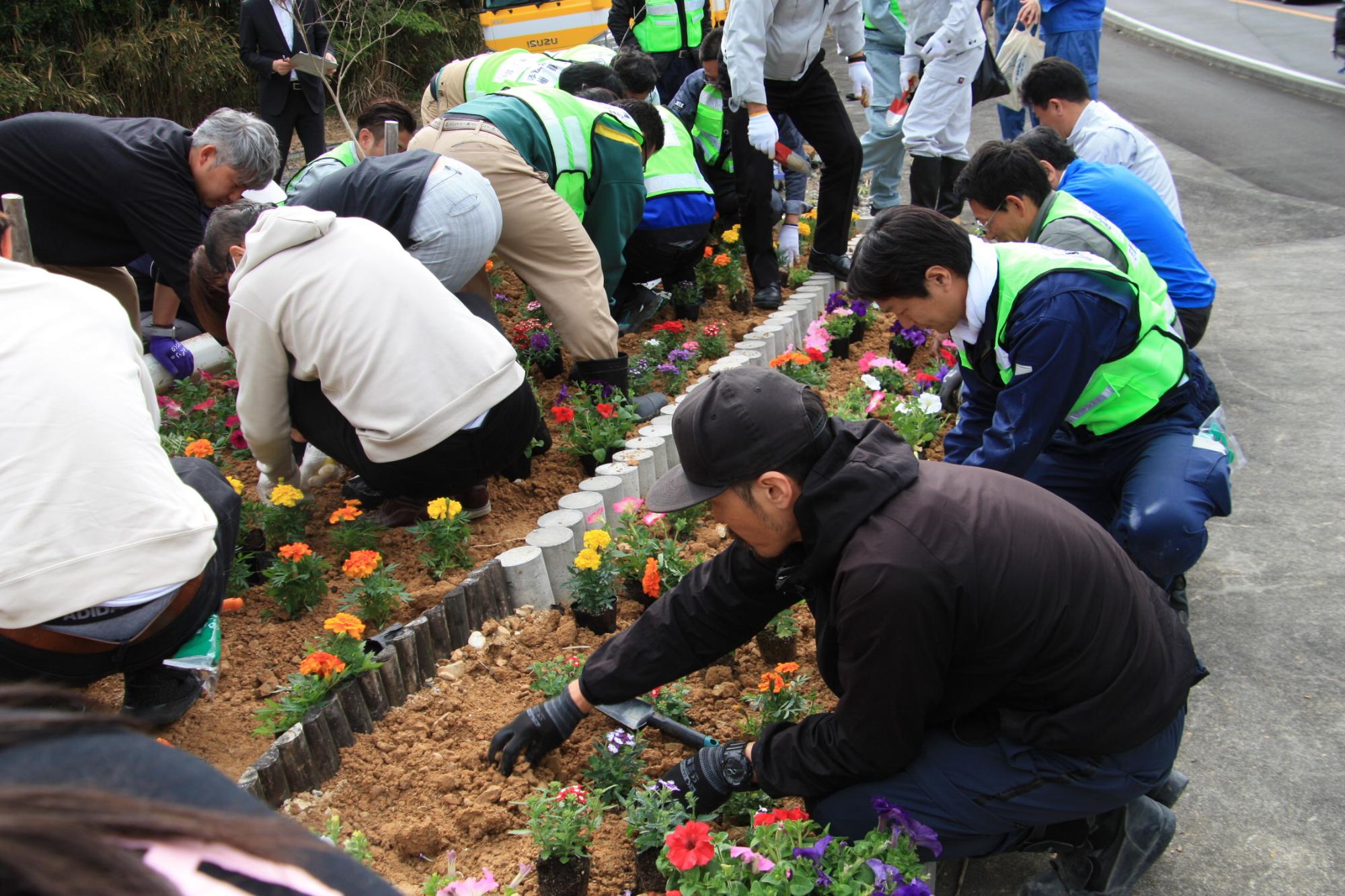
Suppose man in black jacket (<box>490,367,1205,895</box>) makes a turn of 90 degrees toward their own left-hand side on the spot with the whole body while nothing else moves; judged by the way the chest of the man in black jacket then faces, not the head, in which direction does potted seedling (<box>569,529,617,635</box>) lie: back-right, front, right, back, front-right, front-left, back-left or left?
back-right

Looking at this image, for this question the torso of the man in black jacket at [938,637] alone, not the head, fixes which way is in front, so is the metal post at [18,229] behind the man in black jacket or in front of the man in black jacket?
in front

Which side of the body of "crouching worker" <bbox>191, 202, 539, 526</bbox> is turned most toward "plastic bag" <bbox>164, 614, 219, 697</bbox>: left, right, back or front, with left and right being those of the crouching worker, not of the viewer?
left

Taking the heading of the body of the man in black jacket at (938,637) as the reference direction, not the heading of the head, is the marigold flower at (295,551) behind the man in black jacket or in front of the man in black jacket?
in front

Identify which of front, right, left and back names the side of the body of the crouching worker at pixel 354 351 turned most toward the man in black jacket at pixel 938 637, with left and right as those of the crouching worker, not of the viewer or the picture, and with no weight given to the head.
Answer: back

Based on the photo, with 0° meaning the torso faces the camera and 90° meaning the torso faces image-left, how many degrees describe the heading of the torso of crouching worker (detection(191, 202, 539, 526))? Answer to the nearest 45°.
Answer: approximately 135°

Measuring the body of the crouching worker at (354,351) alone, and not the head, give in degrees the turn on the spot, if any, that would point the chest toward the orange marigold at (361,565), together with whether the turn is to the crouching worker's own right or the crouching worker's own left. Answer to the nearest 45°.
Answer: approximately 135° to the crouching worker's own left

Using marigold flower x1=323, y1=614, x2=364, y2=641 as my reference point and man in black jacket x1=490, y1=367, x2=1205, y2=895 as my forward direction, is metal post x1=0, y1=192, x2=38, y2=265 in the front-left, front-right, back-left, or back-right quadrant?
back-left

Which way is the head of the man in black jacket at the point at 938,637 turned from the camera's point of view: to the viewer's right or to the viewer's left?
to the viewer's left

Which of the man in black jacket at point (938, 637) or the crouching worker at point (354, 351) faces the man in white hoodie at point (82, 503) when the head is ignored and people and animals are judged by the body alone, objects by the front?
the man in black jacket

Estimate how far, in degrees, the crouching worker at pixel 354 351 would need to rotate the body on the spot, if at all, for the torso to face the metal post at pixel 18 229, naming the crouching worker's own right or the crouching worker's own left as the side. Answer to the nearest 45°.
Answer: approximately 45° to the crouching worker's own left

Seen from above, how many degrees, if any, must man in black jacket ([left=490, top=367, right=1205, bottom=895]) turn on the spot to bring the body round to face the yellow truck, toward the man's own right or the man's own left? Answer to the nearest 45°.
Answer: approximately 90° to the man's own right

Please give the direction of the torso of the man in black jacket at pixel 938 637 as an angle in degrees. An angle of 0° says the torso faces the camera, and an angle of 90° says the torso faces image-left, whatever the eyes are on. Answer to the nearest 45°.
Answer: approximately 90°

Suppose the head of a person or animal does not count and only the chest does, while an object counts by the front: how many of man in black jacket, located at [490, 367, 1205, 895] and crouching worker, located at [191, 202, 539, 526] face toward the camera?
0
